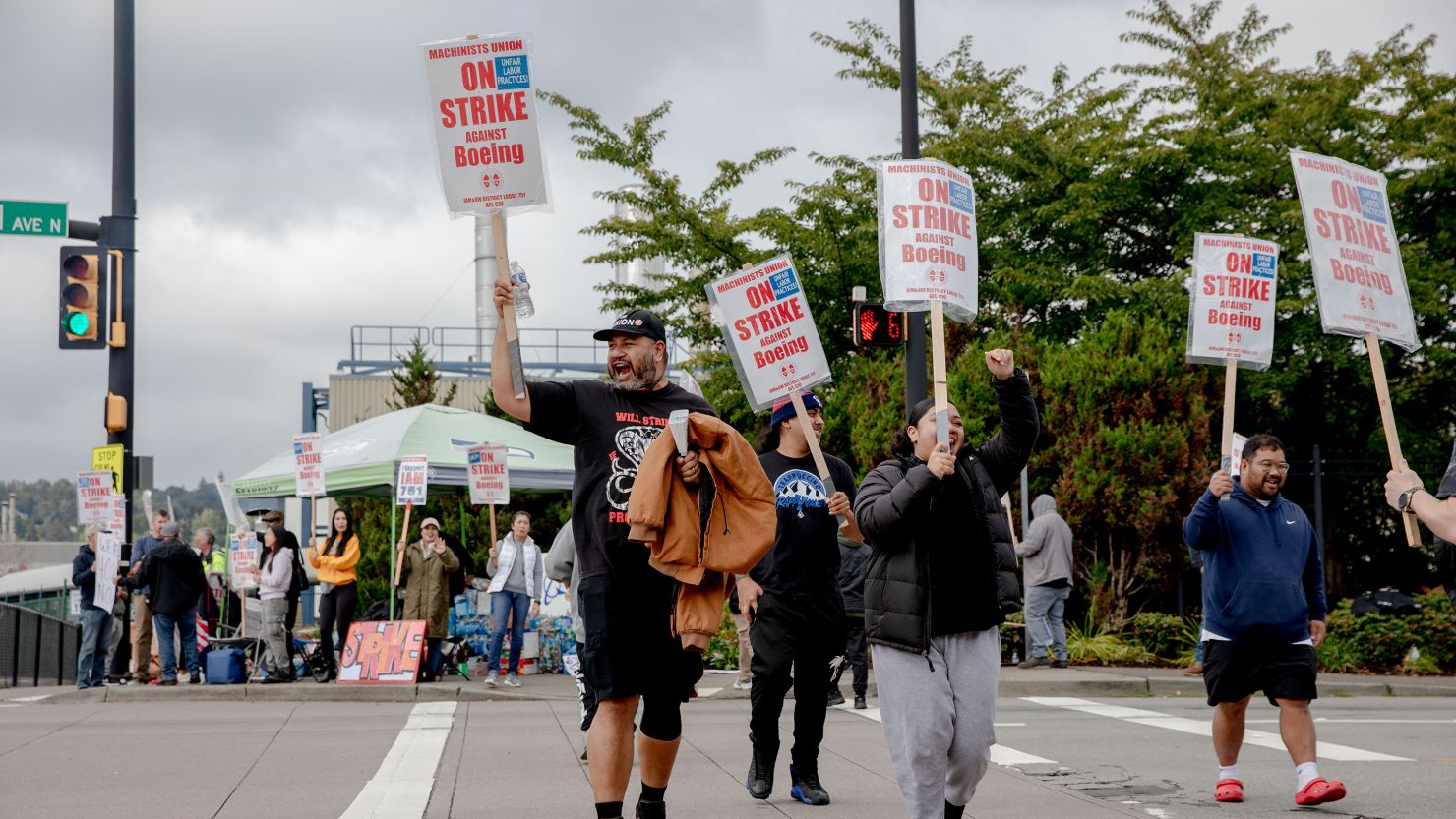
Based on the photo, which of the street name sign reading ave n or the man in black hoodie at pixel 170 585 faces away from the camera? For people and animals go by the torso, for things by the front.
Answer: the man in black hoodie

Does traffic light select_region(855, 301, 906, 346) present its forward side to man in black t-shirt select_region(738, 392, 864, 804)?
yes

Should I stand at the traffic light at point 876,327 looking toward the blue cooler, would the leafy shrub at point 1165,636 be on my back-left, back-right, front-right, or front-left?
back-right

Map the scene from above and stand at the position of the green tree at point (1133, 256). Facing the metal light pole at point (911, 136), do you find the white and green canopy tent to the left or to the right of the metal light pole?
right

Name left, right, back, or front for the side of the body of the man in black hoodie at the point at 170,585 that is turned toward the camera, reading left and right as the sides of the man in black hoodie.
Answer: back

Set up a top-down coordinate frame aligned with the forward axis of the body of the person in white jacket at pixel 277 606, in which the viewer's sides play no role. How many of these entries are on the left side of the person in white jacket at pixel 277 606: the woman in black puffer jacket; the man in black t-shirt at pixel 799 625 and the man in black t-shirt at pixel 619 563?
3

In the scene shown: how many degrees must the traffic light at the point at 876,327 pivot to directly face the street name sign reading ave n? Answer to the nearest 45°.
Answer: approximately 90° to its right

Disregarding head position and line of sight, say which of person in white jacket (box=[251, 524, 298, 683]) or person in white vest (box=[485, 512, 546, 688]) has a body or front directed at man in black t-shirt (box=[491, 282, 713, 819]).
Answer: person in white vest (box=[485, 512, 546, 688])

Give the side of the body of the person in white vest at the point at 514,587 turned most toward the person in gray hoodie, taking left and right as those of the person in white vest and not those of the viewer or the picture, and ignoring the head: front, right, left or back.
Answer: left

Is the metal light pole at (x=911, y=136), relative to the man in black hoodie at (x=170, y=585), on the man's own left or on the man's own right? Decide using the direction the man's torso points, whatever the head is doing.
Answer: on the man's own right

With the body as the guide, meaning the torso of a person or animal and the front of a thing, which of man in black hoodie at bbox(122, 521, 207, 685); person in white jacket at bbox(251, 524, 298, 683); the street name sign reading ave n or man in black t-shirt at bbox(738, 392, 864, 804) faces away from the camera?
the man in black hoodie

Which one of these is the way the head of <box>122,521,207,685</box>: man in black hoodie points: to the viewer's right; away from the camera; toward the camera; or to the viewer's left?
away from the camera

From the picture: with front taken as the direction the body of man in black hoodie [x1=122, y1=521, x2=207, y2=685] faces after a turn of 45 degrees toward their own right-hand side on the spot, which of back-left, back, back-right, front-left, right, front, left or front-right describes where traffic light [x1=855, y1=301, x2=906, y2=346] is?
right

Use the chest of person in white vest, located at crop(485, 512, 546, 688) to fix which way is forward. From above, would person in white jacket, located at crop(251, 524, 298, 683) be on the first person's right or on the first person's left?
on the first person's right

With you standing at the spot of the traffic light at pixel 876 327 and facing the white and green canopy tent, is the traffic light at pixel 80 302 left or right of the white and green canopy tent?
left
